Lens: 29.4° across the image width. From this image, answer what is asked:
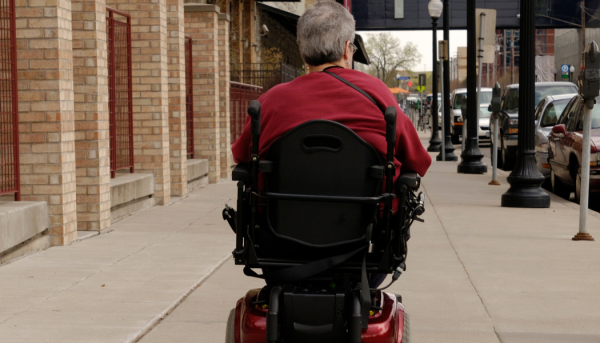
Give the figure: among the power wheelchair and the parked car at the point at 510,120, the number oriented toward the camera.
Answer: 1

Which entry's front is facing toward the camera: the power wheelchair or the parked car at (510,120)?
the parked car

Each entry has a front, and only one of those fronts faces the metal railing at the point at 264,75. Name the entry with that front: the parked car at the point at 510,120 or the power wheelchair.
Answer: the power wheelchair

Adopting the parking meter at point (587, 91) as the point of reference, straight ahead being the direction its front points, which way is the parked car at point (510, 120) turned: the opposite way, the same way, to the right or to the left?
to the left

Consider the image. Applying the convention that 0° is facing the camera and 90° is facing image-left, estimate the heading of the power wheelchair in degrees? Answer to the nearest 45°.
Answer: approximately 180°

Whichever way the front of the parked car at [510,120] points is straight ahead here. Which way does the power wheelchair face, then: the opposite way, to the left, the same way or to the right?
the opposite way

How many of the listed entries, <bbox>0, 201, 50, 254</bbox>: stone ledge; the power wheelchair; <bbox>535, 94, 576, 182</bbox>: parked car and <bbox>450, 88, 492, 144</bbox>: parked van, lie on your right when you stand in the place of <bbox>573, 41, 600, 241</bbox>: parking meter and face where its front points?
2

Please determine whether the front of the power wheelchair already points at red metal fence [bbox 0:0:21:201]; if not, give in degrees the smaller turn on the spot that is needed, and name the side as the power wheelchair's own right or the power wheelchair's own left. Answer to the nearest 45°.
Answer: approximately 45° to the power wheelchair's own left

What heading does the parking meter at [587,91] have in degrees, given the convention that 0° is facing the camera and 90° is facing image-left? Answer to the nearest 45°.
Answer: approximately 90°

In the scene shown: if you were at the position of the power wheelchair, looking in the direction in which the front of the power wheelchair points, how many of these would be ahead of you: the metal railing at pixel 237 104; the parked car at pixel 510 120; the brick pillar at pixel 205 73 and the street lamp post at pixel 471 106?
4

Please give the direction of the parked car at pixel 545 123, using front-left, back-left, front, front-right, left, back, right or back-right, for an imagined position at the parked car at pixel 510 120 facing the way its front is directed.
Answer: front

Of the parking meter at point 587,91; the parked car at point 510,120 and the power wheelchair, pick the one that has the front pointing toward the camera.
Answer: the parked car

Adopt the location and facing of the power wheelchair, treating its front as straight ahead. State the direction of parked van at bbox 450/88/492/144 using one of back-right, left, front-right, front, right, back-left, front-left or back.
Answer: front

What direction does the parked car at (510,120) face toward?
toward the camera

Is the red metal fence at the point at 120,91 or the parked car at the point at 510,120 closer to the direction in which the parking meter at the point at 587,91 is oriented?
the red metal fence

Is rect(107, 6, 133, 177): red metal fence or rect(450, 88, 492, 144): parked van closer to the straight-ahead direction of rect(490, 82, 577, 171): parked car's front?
the red metal fence
